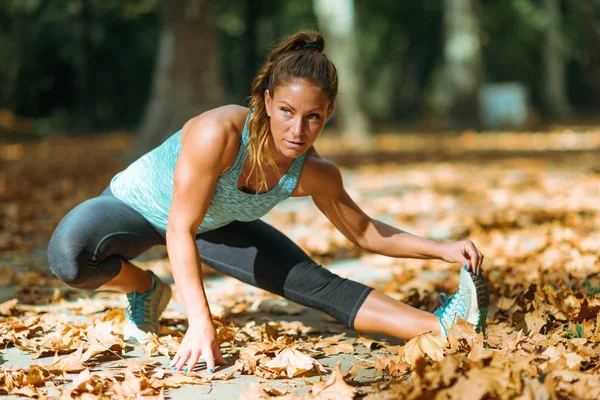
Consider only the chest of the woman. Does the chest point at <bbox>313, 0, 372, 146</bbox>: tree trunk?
no

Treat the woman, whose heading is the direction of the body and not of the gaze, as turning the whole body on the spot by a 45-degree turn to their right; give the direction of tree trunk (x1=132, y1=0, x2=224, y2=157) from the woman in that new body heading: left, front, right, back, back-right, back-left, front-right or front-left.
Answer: back

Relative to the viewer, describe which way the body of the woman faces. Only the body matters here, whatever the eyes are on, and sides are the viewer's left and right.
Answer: facing the viewer and to the right of the viewer

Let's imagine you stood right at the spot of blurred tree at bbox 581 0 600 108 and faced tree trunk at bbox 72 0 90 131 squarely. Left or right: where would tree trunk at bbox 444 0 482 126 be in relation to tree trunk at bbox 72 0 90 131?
left

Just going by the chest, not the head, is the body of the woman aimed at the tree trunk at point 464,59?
no
